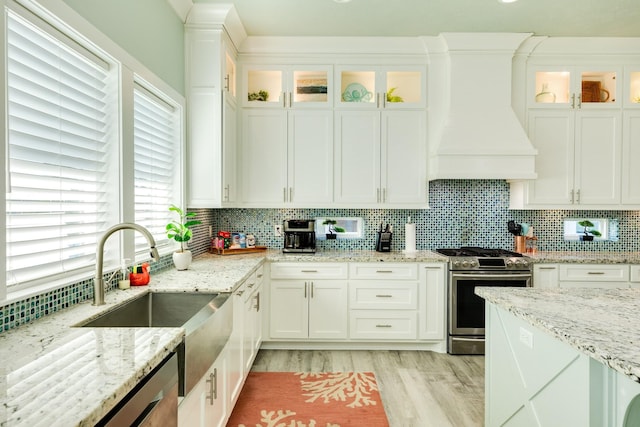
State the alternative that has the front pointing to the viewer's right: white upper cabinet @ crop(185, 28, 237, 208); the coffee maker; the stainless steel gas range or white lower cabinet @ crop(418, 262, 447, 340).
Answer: the white upper cabinet

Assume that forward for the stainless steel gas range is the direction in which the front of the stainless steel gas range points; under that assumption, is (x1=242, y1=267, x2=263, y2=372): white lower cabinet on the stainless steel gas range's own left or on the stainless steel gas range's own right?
on the stainless steel gas range's own right

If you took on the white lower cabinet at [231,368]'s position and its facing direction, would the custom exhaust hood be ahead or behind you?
ahead

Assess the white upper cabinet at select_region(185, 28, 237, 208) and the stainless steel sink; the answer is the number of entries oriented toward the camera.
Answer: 0

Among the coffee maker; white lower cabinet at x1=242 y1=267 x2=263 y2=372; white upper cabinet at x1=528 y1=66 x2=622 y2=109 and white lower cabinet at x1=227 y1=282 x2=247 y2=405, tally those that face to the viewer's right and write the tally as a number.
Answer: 2

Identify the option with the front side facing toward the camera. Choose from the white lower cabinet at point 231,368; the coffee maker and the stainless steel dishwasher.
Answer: the coffee maker

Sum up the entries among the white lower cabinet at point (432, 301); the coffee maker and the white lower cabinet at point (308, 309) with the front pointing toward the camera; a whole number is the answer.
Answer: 3

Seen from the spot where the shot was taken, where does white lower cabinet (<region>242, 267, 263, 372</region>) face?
facing to the right of the viewer

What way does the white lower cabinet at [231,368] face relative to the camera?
to the viewer's right

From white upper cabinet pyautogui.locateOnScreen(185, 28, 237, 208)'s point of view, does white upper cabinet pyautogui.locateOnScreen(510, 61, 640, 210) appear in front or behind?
in front
